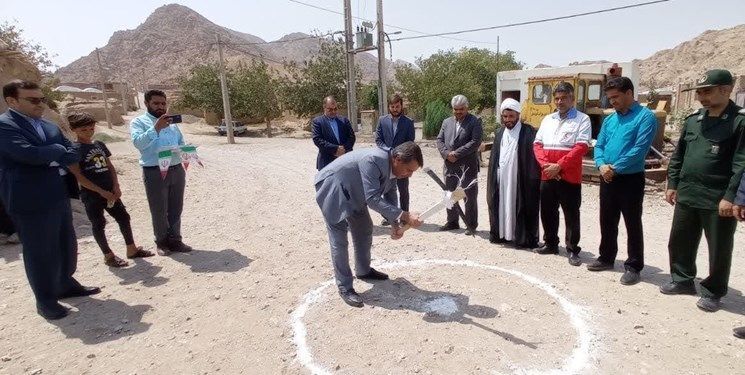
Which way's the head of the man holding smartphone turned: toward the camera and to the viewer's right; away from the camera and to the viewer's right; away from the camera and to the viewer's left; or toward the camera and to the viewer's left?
toward the camera and to the viewer's right

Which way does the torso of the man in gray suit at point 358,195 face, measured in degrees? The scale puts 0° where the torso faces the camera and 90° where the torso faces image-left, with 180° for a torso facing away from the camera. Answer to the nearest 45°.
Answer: approximately 270°

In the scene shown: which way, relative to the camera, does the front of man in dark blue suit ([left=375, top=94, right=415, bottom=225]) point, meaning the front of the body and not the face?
toward the camera

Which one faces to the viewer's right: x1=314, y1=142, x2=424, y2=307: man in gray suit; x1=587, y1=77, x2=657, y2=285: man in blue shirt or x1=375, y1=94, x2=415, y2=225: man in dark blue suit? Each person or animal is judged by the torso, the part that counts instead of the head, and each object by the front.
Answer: the man in gray suit

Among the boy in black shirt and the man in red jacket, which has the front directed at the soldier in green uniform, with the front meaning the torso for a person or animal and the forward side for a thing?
the boy in black shirt

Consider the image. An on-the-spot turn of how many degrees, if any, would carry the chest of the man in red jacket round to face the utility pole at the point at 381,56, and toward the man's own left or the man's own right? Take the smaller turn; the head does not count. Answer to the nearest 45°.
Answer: approximately 90° to the man's own right

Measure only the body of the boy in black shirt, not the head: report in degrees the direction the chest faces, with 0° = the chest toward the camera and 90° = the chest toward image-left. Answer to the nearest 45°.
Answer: approximately 315°

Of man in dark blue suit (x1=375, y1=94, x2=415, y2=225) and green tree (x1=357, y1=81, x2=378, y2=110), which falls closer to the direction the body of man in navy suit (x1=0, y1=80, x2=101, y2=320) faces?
the man in dark blue suit

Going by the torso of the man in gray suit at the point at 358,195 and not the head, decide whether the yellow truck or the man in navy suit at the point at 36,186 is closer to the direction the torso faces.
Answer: the yellow truck

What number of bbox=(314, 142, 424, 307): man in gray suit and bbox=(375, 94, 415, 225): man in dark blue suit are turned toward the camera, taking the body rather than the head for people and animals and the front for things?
1

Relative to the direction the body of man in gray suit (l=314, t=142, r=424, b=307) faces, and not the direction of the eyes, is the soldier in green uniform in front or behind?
in front
